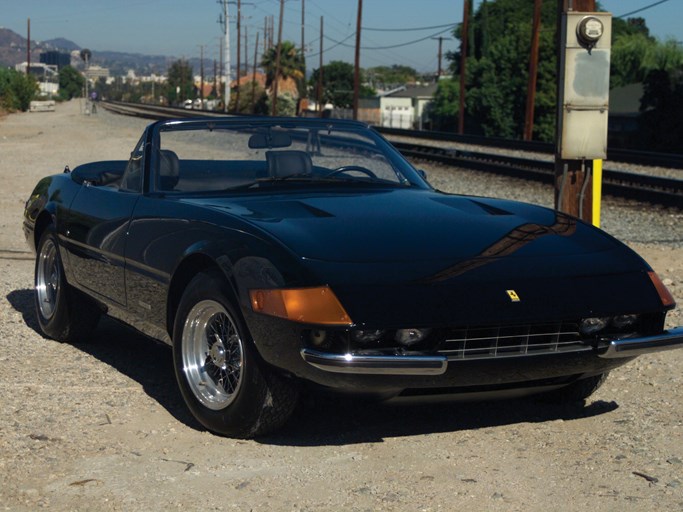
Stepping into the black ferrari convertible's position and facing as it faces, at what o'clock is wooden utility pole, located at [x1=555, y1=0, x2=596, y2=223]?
The wooden utility pole is roughly at 8 o'clock from the black ferrari convertible.

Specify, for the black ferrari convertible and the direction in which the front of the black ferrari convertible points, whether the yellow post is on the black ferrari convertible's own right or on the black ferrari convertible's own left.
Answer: on the black ferrari convertible's own left

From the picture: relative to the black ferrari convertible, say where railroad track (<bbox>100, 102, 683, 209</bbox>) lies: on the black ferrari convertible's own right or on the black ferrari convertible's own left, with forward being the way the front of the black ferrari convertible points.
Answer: on the black ferrari convertible's own left
